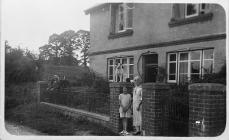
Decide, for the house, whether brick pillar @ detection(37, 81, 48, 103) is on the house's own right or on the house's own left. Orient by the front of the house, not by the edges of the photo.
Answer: on the house's own right

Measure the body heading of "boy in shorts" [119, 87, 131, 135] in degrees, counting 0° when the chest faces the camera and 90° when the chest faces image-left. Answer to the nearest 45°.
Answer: approximately 0°

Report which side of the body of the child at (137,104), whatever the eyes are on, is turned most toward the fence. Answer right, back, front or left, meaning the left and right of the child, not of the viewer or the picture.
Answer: right

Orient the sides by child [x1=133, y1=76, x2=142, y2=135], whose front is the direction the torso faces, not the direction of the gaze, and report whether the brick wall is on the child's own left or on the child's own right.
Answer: on the child's own left
